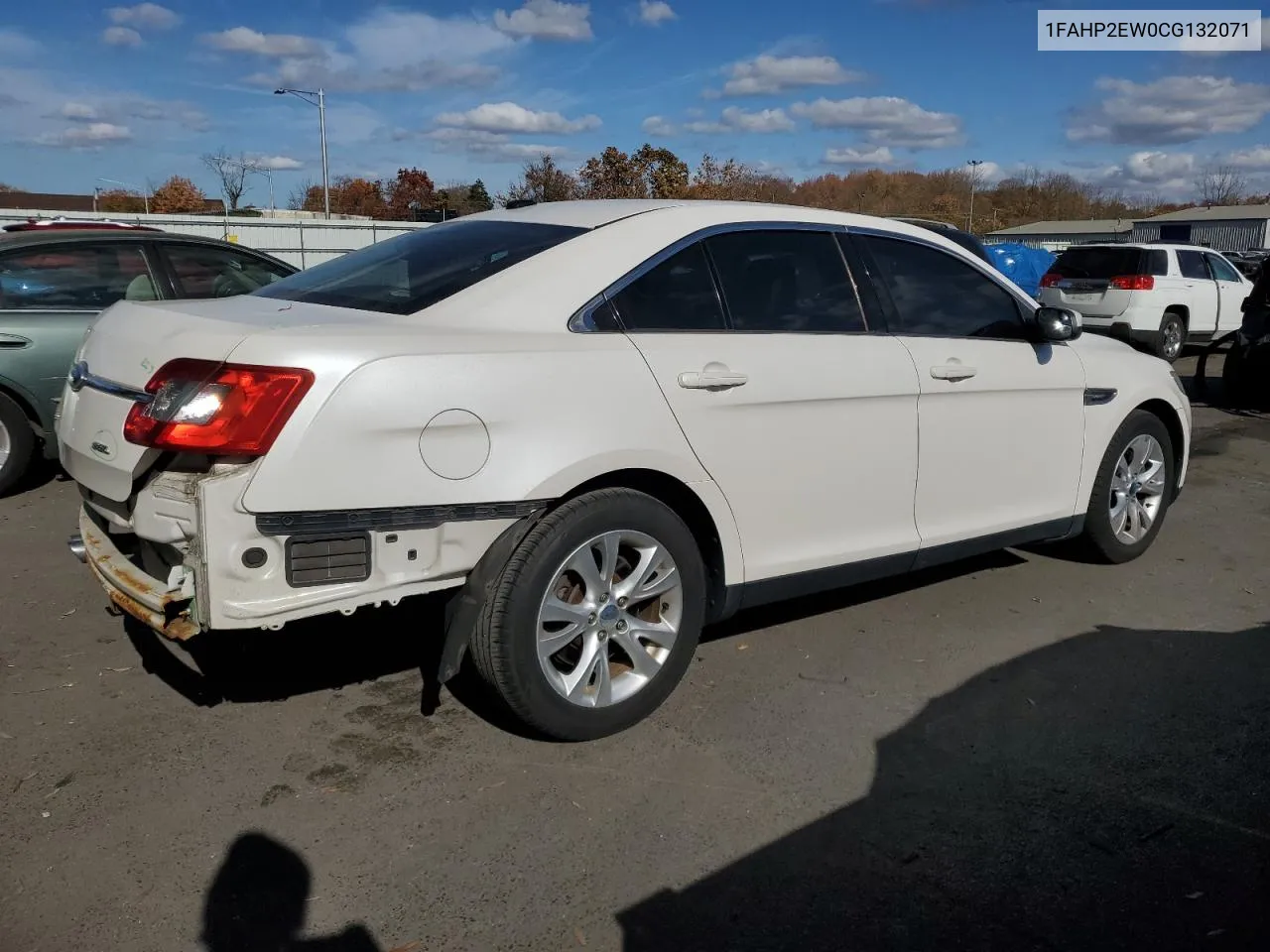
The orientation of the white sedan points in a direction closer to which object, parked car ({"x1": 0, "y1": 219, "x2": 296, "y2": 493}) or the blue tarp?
the blue tarp

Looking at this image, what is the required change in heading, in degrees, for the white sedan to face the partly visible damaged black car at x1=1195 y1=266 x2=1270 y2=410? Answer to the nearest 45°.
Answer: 0° — it already faces it

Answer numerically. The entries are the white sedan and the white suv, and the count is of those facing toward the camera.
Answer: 0

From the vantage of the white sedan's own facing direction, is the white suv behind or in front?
in front

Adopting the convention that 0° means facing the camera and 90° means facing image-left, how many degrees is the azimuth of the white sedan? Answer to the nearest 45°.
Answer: approximately 225°

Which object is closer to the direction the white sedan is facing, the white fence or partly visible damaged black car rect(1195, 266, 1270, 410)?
the partly visible damaged black car

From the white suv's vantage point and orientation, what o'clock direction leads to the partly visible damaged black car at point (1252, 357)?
The partly visible damaged black car is roughly at 4 o'clock from the white suv.

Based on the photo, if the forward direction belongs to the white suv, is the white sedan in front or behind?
behind
